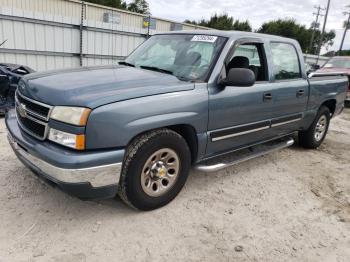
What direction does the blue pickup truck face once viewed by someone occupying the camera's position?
facing the viewer and to the left of the viewer
